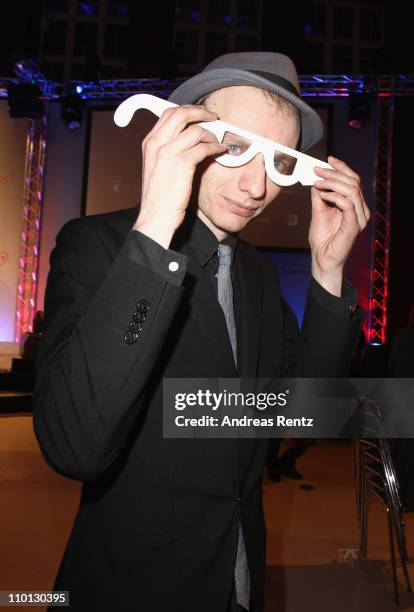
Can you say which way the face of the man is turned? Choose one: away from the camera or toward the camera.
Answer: toward the camera

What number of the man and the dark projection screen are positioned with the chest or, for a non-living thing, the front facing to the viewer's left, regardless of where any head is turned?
0

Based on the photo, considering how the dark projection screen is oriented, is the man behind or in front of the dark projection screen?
in front

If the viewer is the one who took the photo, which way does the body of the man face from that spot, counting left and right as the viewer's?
facing the viewer and to the right of the viewer

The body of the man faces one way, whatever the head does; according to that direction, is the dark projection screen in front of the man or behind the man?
behind

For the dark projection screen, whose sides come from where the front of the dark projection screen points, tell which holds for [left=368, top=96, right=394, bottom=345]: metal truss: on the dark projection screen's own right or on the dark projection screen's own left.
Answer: on the dark projection screen's own left

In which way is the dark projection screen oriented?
toward the camera

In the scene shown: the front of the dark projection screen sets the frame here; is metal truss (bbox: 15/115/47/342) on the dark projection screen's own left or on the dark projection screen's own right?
on the dark projection screen's own right
